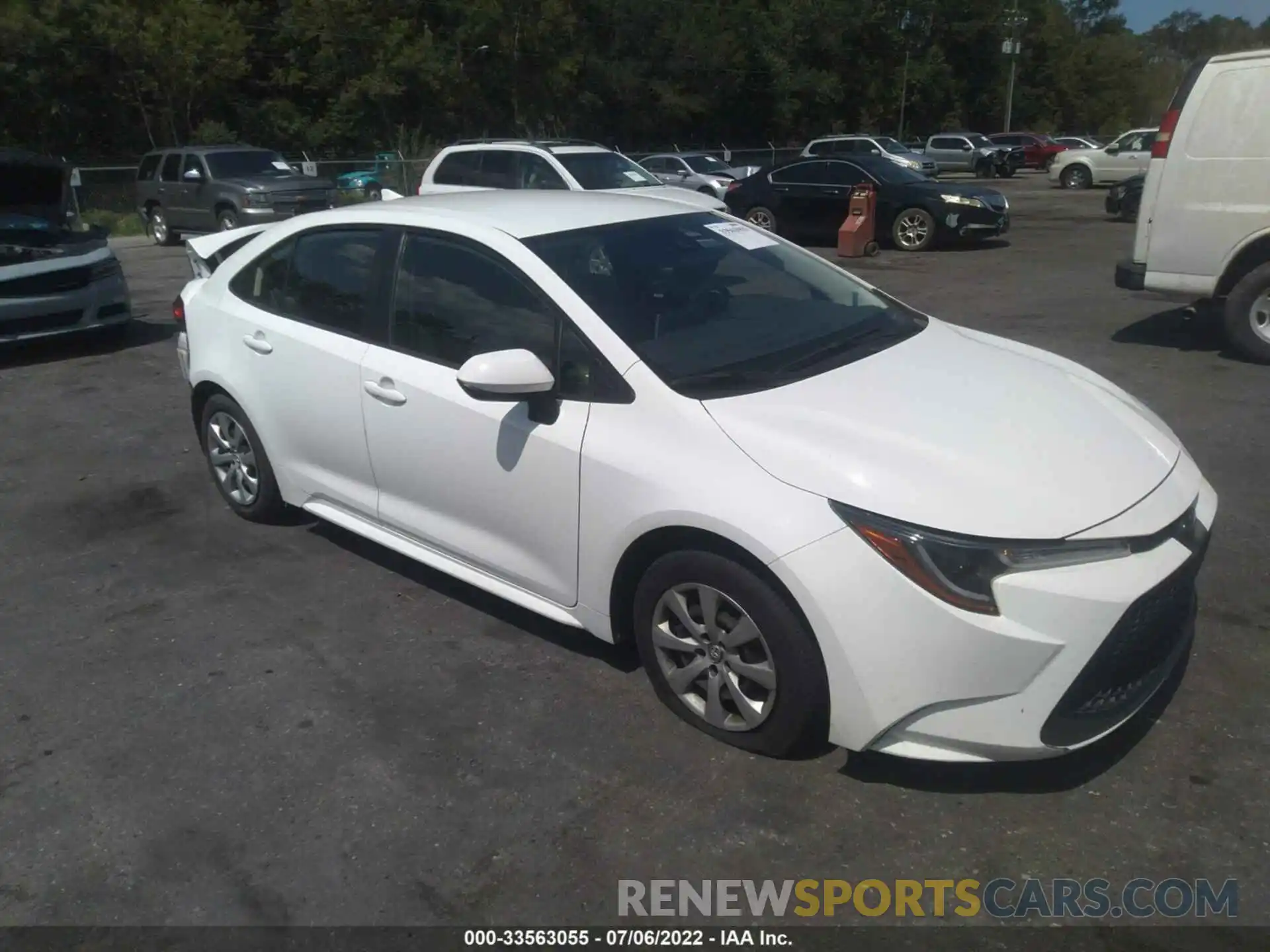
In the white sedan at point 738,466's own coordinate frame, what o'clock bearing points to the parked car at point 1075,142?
The parked car is roughly at 8 o'clock from the white sedan.

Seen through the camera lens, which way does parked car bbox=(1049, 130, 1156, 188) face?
facing to the left of the viewer

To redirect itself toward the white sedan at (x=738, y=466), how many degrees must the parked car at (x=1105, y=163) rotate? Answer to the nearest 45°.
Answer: approximately 90° to its left

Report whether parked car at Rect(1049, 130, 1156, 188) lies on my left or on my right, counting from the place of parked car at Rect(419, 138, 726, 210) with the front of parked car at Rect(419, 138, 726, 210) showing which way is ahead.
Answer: on my left

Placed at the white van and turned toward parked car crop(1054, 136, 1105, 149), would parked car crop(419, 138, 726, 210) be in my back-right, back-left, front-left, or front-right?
front-left

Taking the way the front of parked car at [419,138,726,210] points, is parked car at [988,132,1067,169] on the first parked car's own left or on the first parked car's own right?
on the first parked car's own left

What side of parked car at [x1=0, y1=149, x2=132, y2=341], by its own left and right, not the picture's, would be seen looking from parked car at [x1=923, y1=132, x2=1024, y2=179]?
left

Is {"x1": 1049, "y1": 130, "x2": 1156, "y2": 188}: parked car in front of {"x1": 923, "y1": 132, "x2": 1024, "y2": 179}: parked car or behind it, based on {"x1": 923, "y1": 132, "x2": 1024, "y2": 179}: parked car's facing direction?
in front

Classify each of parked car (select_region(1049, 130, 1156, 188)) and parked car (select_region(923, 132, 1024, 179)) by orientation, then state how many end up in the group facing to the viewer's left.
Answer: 1

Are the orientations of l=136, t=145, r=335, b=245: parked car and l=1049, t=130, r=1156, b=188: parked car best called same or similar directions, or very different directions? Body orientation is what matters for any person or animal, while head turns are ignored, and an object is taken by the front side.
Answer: very different directions

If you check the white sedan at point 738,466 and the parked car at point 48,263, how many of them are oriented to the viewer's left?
0

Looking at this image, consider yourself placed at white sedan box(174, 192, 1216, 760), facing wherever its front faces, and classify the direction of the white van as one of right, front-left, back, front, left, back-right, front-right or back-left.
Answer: left

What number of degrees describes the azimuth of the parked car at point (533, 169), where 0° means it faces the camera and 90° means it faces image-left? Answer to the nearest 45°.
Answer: approximately 315°

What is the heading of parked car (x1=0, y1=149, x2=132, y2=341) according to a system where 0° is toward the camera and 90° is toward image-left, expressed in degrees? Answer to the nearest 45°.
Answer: approximately 315°

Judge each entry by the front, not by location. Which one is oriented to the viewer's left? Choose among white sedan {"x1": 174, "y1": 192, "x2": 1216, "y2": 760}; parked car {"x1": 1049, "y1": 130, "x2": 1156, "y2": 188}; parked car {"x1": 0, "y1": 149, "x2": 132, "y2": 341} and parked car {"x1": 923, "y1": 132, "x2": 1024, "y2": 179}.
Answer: parked car {"x1": 1049, "y1": 130, "x2": 1156, "y2": 188}

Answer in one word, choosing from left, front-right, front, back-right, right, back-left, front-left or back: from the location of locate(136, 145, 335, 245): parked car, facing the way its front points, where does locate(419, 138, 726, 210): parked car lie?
front
